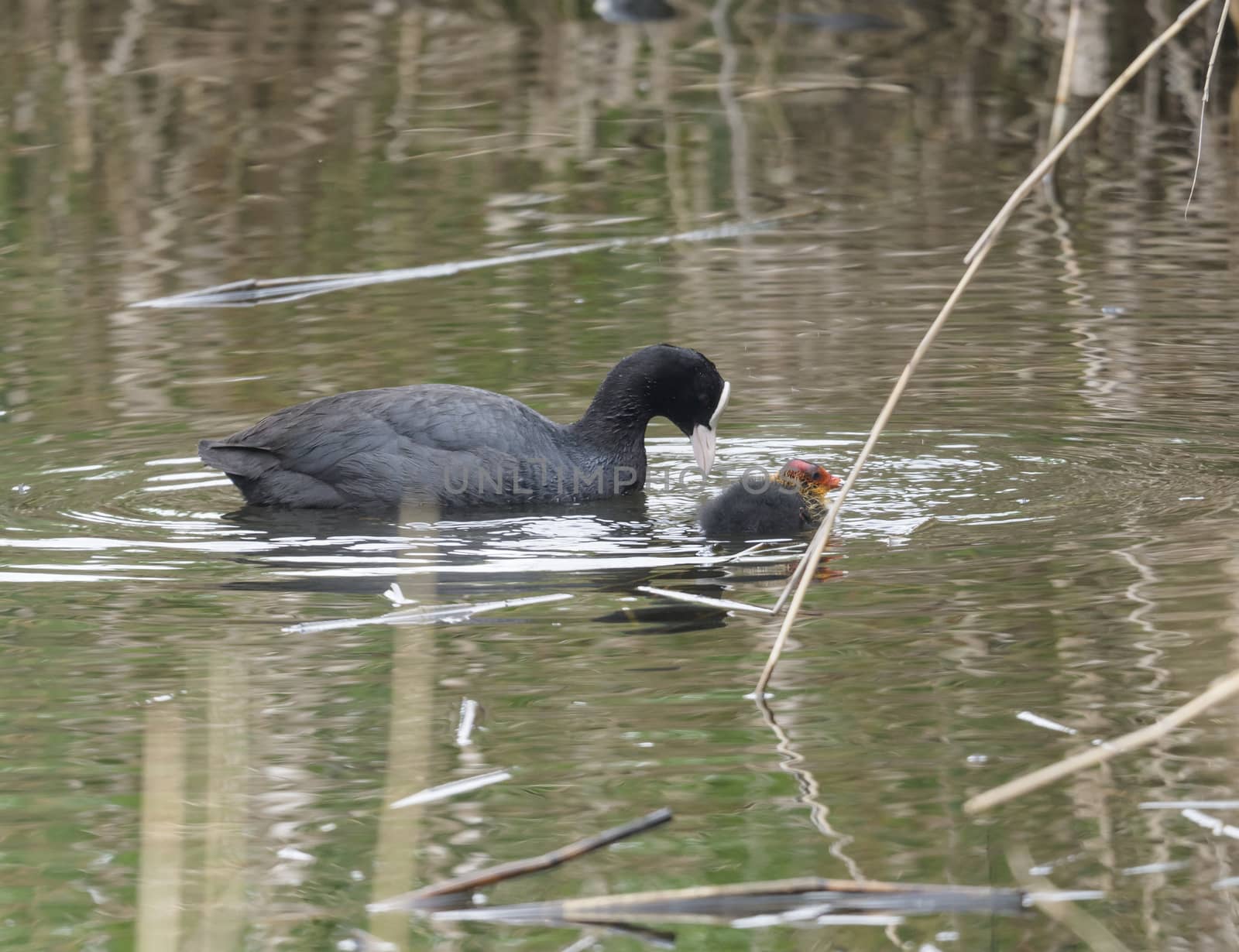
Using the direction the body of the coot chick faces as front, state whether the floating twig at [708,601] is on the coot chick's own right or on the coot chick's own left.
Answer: on the coot chick's own right

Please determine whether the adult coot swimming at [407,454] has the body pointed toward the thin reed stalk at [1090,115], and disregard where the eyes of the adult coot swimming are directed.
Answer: no

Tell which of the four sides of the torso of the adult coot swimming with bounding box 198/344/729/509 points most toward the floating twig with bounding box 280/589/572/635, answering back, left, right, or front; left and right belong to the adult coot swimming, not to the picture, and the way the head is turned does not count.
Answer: right

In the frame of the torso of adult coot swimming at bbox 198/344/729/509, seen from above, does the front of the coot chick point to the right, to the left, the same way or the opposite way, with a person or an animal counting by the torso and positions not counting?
the same way

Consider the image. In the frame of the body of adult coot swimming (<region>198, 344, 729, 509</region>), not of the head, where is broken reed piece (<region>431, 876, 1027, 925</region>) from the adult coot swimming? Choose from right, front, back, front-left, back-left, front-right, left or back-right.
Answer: right

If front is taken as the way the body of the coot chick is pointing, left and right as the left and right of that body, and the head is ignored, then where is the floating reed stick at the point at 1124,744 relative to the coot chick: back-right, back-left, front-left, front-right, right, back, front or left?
right

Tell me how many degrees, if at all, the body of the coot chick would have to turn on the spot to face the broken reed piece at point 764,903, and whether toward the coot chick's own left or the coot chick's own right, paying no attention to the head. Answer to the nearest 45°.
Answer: approximately 90° to the coot chick's own right

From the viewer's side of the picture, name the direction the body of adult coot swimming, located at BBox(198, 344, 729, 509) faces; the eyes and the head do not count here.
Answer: to the viewer's right

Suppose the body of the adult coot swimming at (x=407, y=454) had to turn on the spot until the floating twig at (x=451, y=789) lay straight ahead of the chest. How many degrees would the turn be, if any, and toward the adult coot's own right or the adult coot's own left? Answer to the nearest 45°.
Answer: approximately 90° to the adult coot's own right

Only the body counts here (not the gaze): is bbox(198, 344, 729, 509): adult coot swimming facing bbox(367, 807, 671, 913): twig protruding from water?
no

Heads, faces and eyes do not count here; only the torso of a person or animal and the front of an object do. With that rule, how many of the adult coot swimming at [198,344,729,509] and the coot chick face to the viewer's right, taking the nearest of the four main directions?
2

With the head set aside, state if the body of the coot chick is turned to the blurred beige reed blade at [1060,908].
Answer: no

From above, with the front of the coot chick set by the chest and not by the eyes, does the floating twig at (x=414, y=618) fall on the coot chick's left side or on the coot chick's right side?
on the coot chick's right side

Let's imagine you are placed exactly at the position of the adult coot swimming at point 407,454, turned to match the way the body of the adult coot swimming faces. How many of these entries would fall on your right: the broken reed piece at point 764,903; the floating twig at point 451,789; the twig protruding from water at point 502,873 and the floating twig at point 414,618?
4

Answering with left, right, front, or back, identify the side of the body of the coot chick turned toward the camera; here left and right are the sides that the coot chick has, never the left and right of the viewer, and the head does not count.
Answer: right
